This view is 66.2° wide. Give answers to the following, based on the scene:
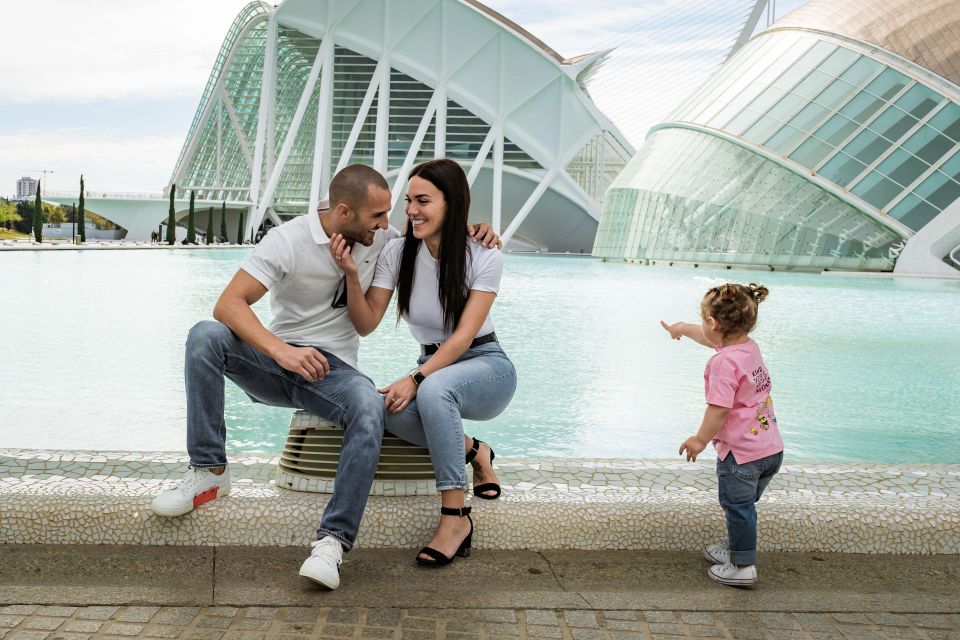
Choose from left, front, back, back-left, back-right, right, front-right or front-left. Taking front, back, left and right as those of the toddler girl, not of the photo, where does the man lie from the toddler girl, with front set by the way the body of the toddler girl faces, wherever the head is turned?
front-left

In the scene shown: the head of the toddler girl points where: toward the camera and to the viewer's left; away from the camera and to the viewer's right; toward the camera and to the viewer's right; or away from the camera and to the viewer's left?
away from the camera and to the viewer's left

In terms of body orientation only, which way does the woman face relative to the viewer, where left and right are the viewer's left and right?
facing the viewer and to the left of the viewer

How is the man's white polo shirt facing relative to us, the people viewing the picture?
facing the viewer and to the right of the viewer

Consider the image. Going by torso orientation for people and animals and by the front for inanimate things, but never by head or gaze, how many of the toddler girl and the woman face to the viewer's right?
0

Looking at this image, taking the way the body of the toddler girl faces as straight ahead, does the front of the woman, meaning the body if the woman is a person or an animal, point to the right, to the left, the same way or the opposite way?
to the left

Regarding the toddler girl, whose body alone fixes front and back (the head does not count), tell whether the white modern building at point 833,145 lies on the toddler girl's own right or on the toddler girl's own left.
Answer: on the toddler girl's own right

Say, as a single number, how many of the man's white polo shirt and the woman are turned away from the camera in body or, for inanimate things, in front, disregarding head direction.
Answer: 0

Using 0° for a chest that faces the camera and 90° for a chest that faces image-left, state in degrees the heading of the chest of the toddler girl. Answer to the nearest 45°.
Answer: approximately 135°

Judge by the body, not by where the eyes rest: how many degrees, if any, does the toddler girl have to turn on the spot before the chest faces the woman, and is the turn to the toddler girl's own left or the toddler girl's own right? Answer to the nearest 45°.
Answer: approximately 45° to the toddler girl's own left

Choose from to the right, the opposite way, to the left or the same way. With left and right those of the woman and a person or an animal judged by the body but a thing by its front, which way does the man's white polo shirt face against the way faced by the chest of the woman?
to the left

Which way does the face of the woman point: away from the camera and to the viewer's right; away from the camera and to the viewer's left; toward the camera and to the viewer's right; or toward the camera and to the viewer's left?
toward the camera and to the viewer's left
